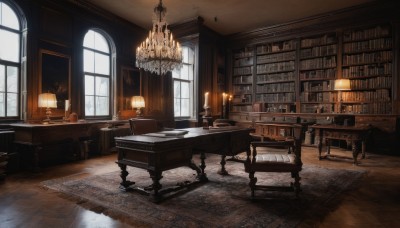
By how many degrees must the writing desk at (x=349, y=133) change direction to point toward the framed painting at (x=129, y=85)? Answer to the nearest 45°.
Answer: approximately 45° to its right

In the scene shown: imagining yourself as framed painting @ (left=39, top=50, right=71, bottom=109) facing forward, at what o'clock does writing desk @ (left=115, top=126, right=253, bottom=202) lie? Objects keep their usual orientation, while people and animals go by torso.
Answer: The writing desk is roughly at 1 o'clock from the framed painting.

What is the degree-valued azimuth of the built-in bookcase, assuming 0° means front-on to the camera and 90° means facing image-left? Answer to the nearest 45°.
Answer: approximately 45°
